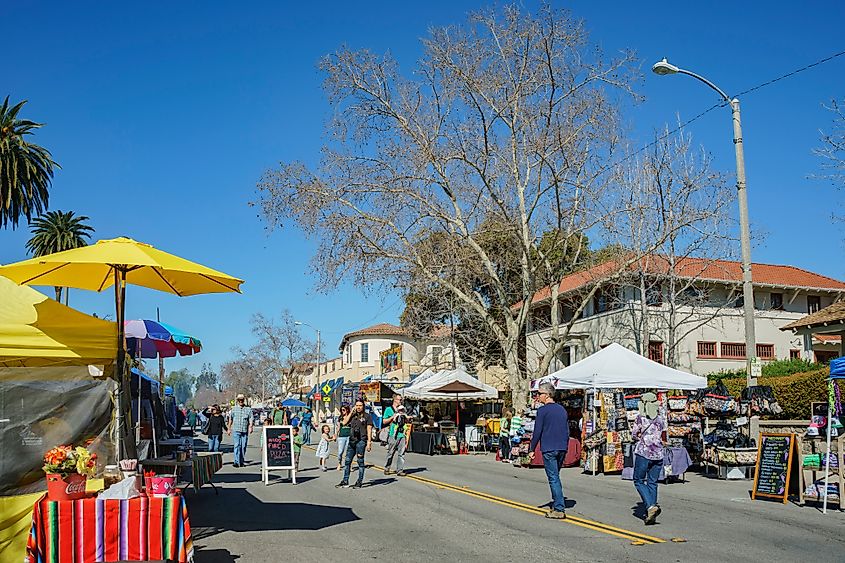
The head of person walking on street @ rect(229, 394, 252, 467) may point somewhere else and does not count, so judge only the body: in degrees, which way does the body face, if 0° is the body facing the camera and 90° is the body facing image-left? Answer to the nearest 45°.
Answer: approximately 0°

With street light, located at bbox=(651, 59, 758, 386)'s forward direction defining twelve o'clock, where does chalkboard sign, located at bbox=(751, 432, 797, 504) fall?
The chalkboard sign is roughly at 9 o'clock from the street light.

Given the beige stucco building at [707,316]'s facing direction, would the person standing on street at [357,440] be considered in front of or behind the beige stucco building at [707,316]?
in front

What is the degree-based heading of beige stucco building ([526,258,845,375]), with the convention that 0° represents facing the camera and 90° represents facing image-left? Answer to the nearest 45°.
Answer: approximately 45°

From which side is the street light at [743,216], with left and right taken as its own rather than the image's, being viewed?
left

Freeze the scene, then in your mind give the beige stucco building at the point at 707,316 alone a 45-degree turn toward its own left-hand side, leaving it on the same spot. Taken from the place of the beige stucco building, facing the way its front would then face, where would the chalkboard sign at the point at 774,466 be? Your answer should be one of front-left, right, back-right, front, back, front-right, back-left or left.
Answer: front

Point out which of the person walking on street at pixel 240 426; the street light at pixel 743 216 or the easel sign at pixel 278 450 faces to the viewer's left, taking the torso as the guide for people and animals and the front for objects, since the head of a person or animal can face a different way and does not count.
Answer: the street light

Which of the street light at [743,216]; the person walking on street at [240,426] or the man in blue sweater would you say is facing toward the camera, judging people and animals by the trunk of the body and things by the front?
the person walking on street

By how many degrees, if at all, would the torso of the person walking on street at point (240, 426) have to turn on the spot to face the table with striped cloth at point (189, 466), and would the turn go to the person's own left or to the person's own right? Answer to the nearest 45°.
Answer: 0° — they already face it

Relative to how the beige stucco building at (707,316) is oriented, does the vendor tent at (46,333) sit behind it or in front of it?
in front

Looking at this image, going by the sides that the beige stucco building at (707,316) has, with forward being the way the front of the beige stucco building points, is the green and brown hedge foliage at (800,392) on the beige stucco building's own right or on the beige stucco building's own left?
on the beige stucco building's own left

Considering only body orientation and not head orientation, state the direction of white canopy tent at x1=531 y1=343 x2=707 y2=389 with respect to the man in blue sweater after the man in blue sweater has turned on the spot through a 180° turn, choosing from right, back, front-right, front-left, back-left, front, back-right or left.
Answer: back-left

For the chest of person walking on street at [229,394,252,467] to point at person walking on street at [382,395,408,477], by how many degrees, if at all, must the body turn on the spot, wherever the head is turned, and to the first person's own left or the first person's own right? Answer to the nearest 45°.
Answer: approximately 45° to the first person's own left
